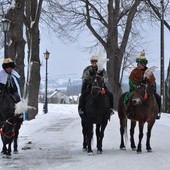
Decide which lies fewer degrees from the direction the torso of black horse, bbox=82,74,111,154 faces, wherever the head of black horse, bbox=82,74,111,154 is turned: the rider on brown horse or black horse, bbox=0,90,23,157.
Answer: the black horse

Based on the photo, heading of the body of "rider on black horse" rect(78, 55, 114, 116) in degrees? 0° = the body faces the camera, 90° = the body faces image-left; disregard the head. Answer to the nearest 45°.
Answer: approximately 0°

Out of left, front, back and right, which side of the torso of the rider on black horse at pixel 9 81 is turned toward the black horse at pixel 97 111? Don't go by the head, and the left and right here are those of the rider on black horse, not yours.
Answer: left

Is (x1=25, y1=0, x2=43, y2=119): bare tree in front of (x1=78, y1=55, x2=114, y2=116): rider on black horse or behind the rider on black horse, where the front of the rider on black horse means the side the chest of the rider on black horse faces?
behind

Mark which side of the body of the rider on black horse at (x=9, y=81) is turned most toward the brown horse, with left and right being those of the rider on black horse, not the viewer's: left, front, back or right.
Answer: left

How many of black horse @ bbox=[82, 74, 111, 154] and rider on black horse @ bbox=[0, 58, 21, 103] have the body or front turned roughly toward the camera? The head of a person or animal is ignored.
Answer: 2

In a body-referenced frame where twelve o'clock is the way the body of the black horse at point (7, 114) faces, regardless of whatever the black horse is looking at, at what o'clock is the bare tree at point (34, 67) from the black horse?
The bare tree is roughly at 6 o'clock from the black horse.
